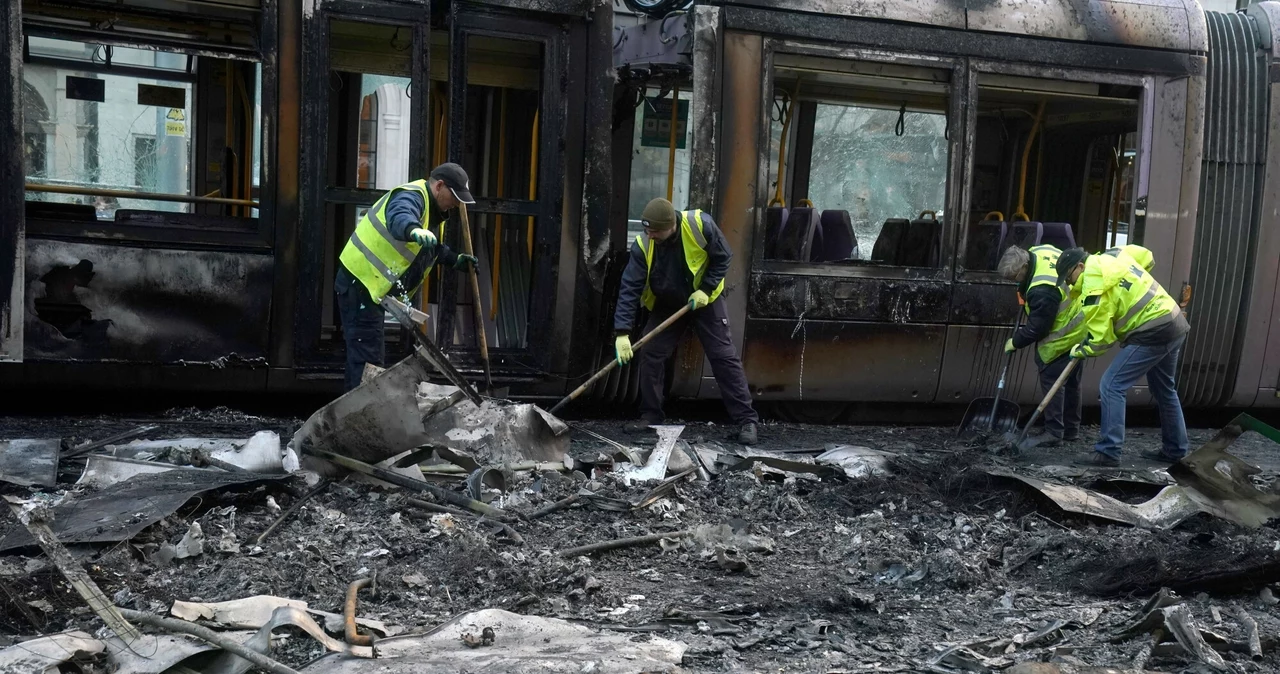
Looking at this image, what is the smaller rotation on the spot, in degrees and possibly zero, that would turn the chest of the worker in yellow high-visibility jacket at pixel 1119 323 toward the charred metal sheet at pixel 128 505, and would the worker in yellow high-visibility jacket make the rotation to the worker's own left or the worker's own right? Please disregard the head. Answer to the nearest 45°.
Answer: approximately 45° to the worker's own left

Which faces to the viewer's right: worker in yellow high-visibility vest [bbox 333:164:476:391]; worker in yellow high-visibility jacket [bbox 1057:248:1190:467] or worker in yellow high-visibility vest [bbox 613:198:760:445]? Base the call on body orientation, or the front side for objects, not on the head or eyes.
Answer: worker in yellow high-visibility vest [bbox 333:164:476:391]

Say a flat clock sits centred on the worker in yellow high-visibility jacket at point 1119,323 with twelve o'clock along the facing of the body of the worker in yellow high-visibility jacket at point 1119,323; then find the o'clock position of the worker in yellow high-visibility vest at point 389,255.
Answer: the worker in yellow high-visibility vest at point 389,255 is roughly at 11 o'clock from the worker in yellow high-visibility jacket at point 1119,323.

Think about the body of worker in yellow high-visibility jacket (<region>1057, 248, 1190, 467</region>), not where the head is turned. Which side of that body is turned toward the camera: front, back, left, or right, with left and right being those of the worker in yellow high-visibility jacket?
left

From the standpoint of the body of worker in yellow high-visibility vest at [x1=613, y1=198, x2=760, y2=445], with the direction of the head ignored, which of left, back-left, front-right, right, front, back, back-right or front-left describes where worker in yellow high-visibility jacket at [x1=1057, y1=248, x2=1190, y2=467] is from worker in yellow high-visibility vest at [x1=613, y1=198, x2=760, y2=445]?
back-left

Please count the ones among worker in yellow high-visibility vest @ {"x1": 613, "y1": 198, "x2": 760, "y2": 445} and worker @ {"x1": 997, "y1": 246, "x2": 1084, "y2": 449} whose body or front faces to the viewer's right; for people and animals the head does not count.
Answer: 0

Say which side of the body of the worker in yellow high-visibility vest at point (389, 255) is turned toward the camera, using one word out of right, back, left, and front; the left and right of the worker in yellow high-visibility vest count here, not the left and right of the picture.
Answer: right

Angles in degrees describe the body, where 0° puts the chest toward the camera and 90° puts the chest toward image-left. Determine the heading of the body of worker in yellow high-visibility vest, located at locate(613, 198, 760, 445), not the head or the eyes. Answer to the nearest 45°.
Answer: approximately 45°

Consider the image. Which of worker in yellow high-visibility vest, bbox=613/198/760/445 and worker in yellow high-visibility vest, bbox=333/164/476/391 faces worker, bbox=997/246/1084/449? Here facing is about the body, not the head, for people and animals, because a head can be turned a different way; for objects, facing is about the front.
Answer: worker in yellow high-visibility vest, bbox=333/164/476/391

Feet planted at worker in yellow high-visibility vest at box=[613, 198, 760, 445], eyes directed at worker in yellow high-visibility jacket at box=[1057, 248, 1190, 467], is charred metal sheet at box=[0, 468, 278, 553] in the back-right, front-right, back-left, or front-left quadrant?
back-right

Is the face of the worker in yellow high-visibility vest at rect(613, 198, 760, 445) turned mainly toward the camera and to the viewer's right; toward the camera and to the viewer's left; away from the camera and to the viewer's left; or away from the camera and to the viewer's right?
toward the camera and to the viewer's left

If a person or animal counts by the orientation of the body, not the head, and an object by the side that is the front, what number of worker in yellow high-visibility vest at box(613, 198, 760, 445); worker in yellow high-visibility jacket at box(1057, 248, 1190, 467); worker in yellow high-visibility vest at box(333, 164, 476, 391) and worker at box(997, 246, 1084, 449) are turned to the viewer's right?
1

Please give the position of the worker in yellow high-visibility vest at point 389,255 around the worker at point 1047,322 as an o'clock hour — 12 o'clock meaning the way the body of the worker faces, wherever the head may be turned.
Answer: The worker in yellow high-visibility vest is roughly at 11 o'clock from the worker.

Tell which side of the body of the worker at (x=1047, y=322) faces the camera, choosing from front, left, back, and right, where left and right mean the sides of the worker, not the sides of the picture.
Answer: left

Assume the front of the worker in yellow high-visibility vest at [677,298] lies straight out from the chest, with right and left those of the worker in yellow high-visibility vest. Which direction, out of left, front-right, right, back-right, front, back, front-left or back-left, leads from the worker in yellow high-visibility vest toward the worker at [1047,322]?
back-left
